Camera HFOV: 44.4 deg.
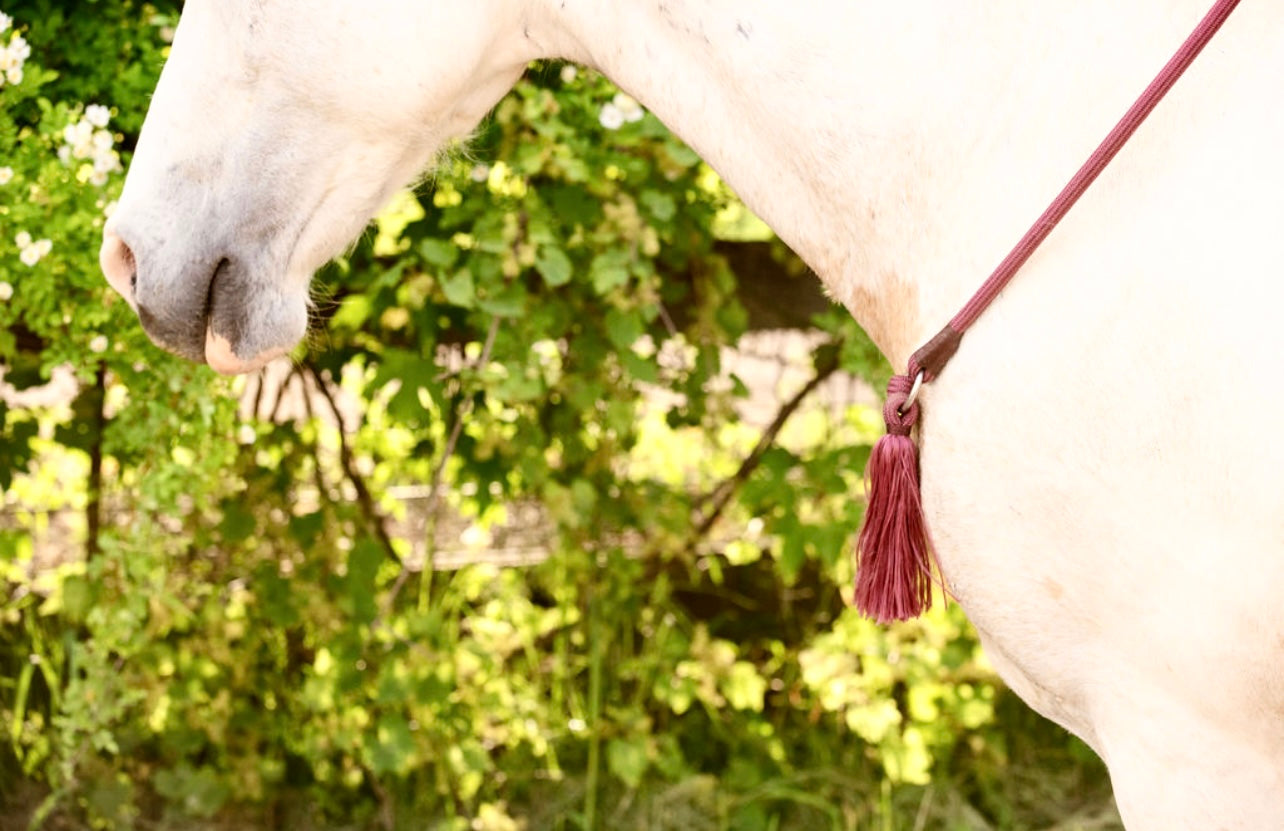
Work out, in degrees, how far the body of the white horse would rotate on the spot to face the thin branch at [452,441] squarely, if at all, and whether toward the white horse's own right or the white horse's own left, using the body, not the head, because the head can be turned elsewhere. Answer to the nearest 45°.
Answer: approximately 45° to the white horse's own right

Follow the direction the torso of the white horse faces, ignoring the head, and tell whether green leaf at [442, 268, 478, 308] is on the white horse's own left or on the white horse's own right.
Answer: on the white horse's own right

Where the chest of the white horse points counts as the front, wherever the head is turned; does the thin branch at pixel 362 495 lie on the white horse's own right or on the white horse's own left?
on the white horse's own right

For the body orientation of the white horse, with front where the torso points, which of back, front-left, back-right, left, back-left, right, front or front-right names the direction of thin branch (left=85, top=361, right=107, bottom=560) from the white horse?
front-right

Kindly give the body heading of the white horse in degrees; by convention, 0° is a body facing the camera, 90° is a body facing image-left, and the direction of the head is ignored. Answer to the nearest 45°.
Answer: approximately 90°

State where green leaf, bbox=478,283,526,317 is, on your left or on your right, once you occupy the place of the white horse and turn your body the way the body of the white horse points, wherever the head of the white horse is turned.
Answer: on your right

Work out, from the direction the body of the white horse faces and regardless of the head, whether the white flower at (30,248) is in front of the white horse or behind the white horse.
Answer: in front

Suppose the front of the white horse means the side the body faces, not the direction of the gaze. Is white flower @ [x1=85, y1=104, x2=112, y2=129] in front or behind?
in front

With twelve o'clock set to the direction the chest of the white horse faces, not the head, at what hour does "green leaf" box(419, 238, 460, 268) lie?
The green leaf is roughly at 2 o'clock from the white horse.

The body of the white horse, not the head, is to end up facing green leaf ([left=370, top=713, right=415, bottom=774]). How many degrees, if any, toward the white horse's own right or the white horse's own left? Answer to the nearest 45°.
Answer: approximately 45° to the white horse's own right

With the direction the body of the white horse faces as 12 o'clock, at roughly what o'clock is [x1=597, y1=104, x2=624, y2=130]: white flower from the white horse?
The white flower is roughly at 2 o'clock from the white horse.

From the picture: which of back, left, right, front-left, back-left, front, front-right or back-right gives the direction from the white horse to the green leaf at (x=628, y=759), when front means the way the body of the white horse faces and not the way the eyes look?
right

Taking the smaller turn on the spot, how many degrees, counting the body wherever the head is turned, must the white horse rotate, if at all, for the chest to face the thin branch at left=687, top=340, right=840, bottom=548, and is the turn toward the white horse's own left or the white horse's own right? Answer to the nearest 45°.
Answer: approximately 90° to the white horse's own right
